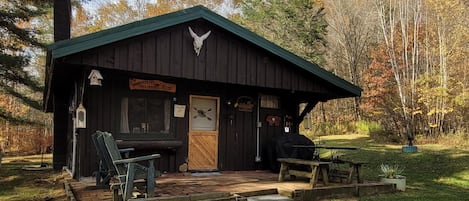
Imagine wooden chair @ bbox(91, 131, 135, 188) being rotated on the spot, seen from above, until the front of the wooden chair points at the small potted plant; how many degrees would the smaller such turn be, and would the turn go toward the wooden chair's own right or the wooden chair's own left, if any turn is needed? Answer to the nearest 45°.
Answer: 0° — it already faces it

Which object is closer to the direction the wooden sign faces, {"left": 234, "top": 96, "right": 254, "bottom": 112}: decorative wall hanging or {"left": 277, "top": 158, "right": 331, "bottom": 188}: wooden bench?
the wooden bench

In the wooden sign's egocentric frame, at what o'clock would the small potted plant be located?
The small potted plant is roughly at 11 o'clock from the wooden sign.

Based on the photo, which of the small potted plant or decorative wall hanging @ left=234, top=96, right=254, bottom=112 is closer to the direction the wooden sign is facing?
the small potted plant

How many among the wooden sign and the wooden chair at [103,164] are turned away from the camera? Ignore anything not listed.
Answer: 0

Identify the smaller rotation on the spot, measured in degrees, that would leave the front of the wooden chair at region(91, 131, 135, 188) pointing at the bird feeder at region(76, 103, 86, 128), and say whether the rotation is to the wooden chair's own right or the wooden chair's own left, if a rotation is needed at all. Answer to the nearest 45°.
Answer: approximately 90° to the wooden chair's own left

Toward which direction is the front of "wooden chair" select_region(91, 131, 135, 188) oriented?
to the viewer's right

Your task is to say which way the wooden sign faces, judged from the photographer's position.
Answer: facing the viewer and to the right of the viewer

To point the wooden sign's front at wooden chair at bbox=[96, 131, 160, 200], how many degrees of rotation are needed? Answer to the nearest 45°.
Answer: approximately 45° to its right

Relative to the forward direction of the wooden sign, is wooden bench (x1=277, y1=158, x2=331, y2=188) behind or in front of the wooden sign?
in front

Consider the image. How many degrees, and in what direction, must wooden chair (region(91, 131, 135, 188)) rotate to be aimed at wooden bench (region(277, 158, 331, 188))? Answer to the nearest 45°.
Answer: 0° — it already faces it
